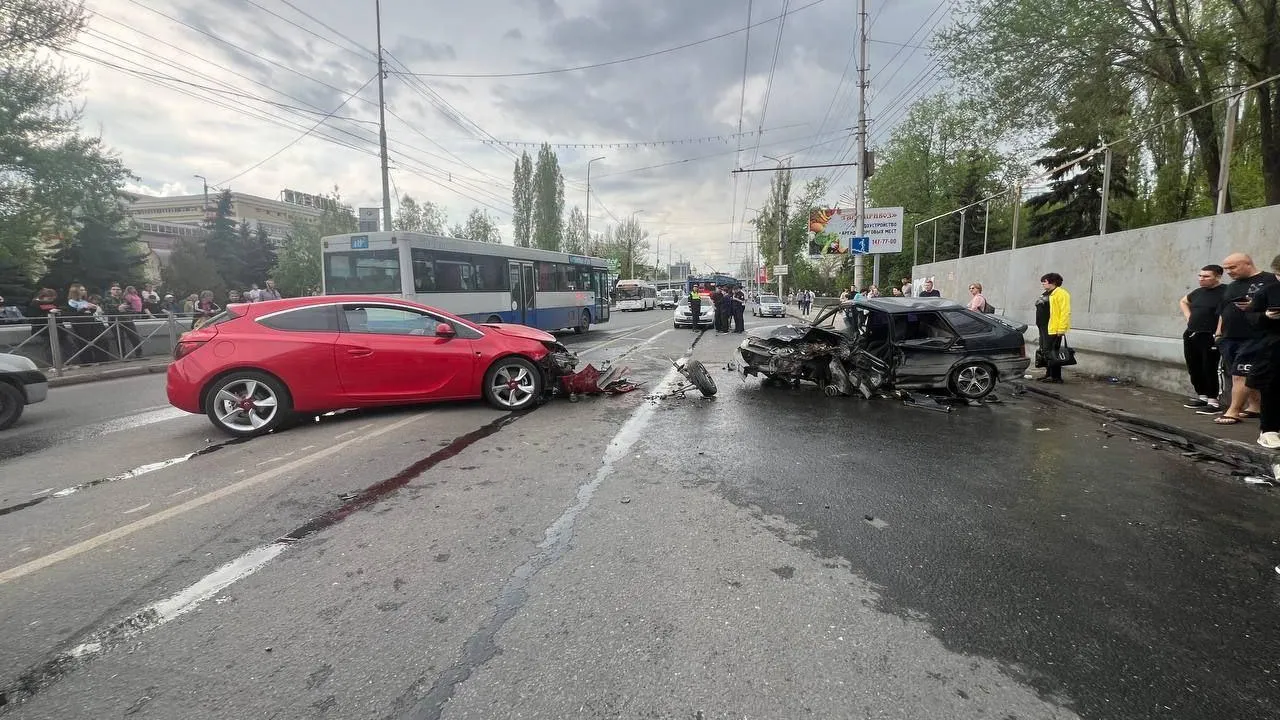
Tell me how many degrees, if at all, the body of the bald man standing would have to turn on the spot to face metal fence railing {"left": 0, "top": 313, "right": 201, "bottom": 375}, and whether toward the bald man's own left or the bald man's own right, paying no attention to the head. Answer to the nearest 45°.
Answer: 0° — they already face it

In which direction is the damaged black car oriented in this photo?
to the viewer's left

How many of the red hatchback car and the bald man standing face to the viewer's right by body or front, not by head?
1

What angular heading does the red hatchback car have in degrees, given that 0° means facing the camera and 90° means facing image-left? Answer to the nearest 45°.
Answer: approximately 270°

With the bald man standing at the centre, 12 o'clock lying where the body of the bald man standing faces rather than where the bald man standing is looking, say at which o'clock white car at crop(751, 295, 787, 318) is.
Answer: The white car is roughly at 3 o'clock from the bald man standing.

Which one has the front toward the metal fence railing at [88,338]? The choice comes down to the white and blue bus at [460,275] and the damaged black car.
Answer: the damaged black car

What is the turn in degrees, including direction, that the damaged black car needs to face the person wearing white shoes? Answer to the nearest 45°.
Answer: approximately 135° to its left
